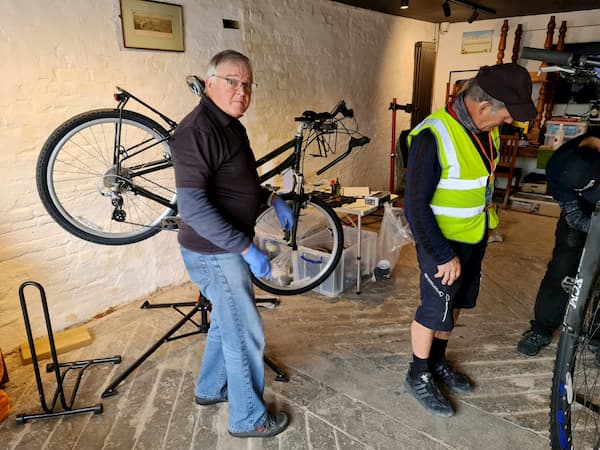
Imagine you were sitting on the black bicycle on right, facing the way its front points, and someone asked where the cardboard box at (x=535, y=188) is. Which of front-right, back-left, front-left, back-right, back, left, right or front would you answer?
back-right

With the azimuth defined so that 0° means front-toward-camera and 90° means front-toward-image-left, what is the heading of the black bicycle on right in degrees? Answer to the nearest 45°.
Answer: approximately 45°

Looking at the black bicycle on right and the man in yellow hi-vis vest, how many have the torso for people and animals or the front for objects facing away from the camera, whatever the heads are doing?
0

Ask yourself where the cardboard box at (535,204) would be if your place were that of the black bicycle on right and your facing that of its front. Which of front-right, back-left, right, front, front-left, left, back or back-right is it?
back-right

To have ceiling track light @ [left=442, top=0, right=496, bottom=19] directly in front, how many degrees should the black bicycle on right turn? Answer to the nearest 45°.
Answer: approximately 135° to its right

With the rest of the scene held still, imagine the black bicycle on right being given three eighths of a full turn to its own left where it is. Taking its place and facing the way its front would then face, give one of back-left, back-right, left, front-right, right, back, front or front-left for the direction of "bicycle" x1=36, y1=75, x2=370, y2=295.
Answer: back

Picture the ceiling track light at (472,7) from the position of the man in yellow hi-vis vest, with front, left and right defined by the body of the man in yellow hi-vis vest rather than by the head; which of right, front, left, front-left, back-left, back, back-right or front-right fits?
back-left

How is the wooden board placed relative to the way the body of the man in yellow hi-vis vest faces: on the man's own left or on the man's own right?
on the man's own right

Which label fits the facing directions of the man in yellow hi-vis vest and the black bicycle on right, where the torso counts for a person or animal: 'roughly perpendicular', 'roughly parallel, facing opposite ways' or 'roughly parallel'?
roughly perpendicular

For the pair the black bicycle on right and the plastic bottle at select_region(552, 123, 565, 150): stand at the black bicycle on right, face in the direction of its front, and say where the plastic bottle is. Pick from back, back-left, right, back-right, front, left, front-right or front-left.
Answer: back-right
